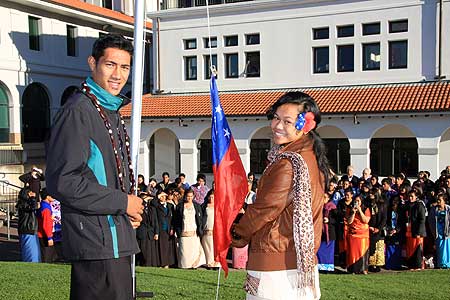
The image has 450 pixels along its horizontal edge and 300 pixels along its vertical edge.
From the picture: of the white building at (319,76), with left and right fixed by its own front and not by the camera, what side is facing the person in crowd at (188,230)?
front

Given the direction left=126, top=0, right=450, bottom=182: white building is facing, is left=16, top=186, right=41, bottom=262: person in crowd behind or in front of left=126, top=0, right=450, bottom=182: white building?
in front

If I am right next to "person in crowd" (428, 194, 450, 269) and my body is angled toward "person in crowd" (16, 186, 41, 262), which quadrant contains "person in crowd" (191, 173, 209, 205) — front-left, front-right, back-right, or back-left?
front-right

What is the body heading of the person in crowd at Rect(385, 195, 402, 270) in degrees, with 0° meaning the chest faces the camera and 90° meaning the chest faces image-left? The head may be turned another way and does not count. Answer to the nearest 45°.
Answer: approximately 0°

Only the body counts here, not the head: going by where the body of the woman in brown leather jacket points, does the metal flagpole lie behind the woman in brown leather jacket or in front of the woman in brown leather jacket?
in front

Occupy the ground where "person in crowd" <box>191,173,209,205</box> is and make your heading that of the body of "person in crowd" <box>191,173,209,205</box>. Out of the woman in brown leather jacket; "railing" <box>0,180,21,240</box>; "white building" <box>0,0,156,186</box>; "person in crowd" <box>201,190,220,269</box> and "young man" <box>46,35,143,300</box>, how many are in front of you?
3

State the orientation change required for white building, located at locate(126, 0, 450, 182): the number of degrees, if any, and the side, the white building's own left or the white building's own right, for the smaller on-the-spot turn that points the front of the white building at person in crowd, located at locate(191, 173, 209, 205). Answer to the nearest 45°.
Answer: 0° — it already faces them

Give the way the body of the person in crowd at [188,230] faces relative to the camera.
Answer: toward the camera

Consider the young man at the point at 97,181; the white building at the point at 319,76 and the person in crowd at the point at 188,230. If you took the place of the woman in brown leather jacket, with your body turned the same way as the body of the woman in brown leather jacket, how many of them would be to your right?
2

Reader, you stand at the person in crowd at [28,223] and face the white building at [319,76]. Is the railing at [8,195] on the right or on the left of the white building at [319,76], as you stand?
left

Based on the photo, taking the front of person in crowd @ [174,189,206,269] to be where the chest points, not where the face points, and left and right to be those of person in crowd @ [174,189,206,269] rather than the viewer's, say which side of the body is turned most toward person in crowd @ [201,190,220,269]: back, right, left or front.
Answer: left
